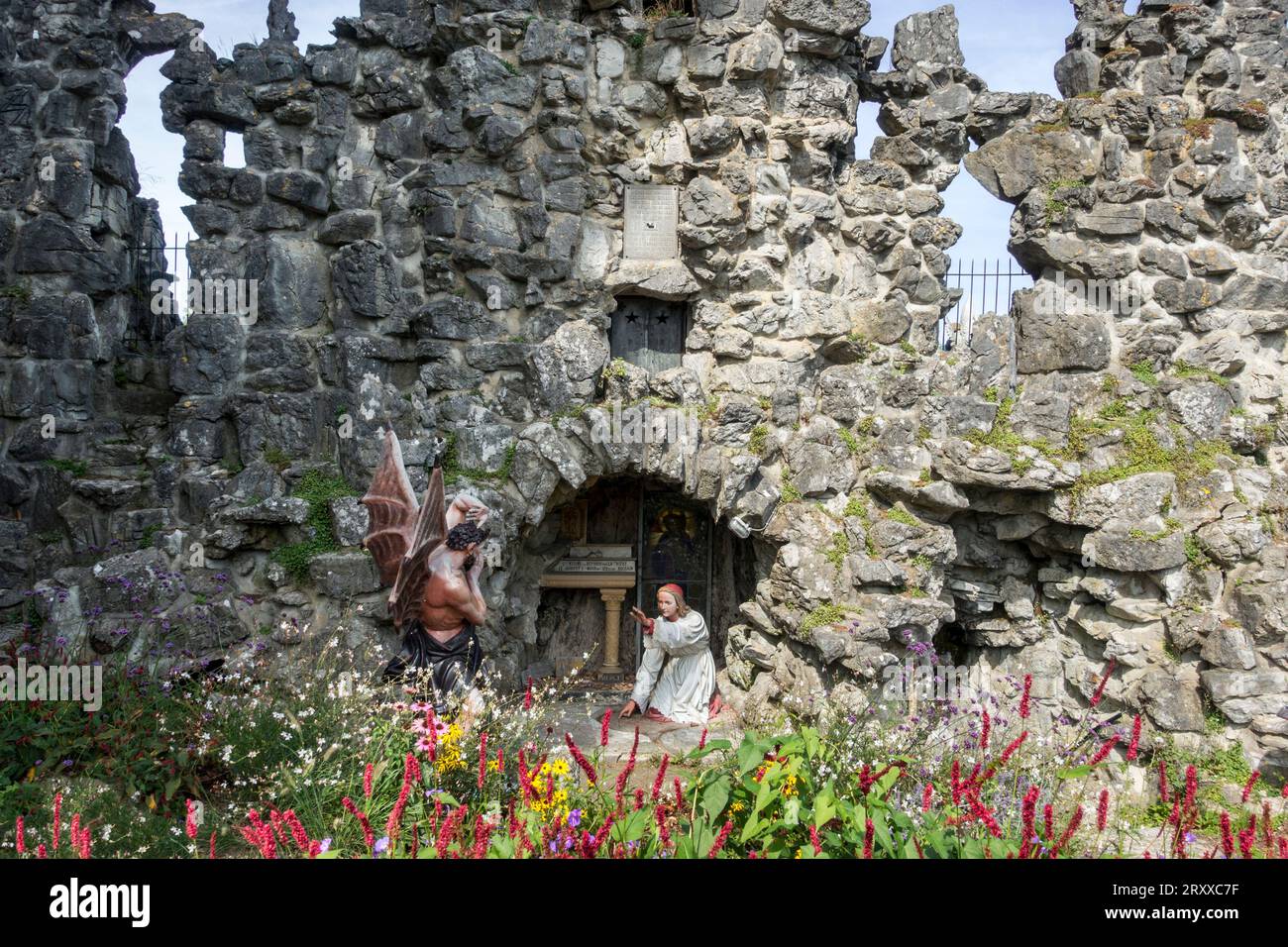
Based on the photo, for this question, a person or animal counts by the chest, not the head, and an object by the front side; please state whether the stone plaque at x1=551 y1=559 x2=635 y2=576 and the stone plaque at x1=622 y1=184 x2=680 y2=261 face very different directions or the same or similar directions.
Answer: same or similar directions

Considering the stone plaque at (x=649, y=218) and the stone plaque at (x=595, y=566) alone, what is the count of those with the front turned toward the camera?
2

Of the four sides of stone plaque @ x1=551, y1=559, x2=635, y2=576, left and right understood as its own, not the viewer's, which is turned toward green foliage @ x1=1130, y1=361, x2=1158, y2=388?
left

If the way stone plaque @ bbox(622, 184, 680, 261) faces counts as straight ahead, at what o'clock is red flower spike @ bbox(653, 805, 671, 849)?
The red flower spike is roughly at 12 o'clock from the stone plaque.

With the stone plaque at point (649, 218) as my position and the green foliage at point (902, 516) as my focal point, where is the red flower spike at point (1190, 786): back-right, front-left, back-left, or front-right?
front-right

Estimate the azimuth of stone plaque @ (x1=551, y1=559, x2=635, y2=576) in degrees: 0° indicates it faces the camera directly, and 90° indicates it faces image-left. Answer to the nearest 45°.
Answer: approximately 0°

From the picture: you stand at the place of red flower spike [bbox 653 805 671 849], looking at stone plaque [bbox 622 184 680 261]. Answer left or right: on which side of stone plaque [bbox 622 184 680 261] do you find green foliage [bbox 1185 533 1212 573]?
right

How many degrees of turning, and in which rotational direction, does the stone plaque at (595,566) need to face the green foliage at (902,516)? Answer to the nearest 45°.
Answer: approximately 45° to its left

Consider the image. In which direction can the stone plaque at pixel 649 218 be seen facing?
toward the camera

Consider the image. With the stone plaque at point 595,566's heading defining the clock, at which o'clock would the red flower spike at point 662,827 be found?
The red flower spike is roughly at 12 o'clock from the stone plaque.

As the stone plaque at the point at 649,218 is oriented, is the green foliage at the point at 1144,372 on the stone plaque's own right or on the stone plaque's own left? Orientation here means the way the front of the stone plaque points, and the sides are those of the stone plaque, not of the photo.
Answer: on the stone plaque's own left

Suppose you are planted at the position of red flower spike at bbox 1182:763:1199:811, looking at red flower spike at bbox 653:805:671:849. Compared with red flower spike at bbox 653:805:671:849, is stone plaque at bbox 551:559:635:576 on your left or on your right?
right
